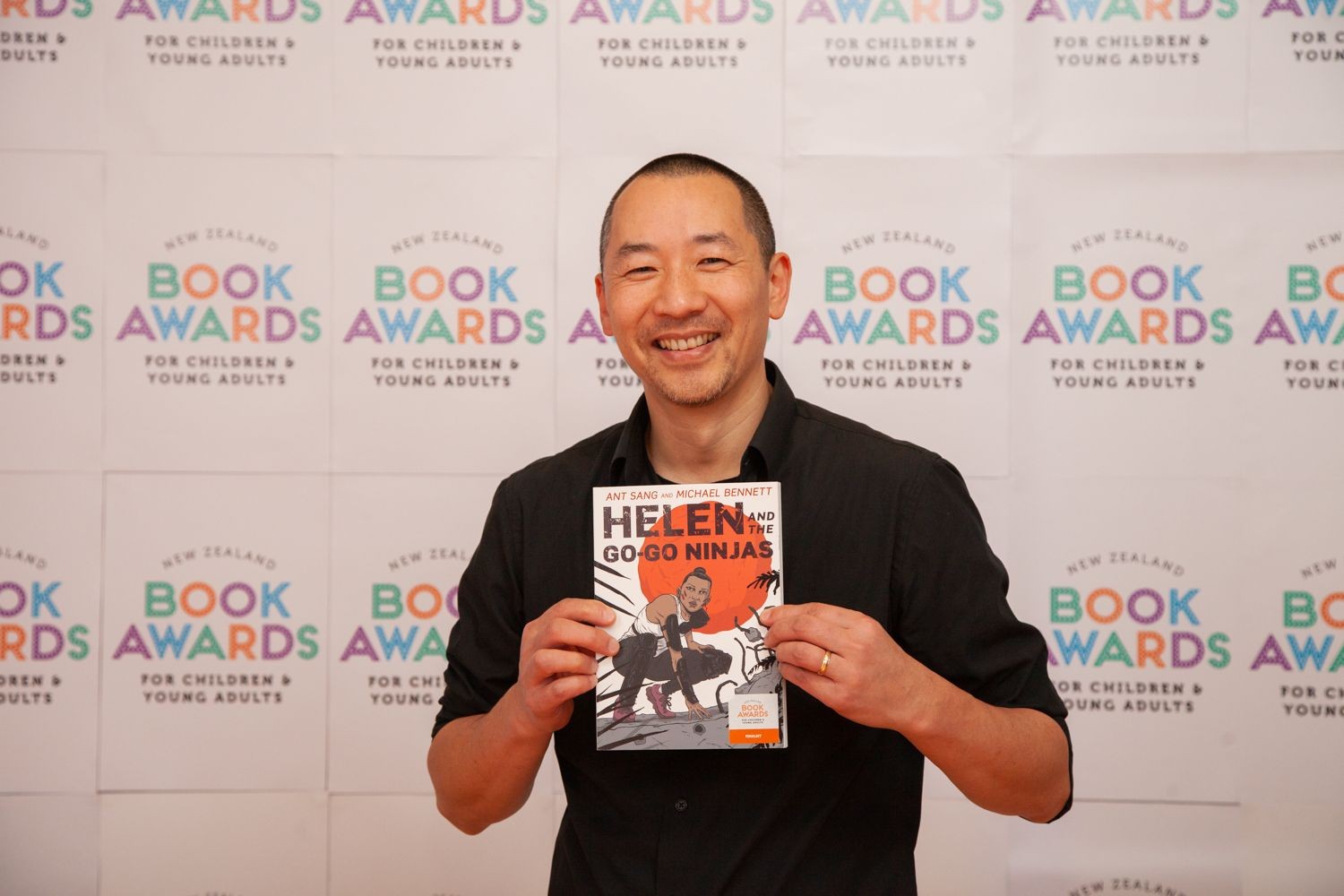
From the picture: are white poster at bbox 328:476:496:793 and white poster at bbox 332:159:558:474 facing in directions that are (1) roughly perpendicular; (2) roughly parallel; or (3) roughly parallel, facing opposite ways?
roughly parallel

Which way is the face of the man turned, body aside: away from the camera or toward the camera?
toward the camera

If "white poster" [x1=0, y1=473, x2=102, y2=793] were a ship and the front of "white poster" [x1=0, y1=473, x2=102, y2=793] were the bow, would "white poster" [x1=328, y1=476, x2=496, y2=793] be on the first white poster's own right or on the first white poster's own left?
on the first white poster's own left

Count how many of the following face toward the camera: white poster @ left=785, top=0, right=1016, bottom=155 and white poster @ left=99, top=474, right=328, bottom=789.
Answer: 2

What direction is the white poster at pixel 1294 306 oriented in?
toward the camera

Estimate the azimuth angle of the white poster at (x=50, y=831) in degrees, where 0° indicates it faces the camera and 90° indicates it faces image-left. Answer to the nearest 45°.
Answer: approximately 0°

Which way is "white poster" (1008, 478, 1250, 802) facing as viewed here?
toward the camera

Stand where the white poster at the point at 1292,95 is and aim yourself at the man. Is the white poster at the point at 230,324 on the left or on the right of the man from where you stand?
right

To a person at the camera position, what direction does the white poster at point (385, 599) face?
facing the viewer

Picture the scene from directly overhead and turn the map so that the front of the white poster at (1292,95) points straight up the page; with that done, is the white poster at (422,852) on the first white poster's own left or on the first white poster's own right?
on the first white poster's own right

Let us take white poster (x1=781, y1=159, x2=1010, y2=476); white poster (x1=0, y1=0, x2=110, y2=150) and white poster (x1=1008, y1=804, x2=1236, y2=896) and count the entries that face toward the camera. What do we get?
3

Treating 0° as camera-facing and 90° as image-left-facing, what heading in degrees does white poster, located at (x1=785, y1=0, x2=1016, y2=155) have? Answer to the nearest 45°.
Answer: approximately 0°
